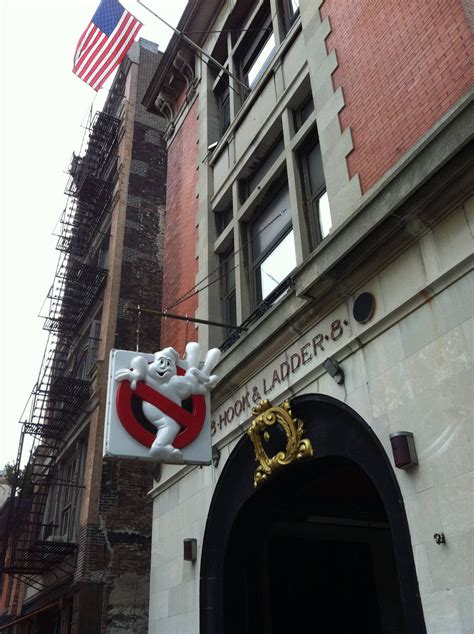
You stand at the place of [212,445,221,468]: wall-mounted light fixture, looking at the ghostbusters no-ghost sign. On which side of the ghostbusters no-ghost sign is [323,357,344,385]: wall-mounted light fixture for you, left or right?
left

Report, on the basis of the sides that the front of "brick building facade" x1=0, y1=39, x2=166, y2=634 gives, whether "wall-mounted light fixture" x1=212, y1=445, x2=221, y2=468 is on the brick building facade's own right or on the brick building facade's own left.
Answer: on the brick building facade's own left

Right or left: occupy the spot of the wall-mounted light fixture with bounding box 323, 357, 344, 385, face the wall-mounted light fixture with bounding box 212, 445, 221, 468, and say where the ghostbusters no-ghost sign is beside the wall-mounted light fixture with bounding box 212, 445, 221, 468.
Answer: left

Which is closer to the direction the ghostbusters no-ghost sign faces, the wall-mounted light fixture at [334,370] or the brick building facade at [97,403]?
the wall-mounted light fixture

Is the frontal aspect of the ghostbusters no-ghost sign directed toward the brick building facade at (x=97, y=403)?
no

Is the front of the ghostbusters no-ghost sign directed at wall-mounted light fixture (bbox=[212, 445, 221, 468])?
no

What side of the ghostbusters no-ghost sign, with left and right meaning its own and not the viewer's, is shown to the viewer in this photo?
front

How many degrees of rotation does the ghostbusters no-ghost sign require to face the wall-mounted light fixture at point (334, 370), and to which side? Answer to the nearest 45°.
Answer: approximately 45° to its left
